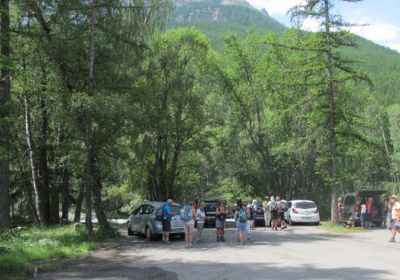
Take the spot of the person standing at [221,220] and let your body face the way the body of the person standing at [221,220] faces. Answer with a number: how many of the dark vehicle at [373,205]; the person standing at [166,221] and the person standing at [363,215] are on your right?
1

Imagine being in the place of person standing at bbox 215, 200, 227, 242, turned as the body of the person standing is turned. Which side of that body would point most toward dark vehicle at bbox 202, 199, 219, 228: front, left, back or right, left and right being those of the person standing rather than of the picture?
back

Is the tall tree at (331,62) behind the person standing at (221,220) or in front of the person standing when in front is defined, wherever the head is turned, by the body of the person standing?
behind

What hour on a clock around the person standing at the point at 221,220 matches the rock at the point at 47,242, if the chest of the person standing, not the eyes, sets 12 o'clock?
The rock is roughly at 2 o'clock from the person standing.

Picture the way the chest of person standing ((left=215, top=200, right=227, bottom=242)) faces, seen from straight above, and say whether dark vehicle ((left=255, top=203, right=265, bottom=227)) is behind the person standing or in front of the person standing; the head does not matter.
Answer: behind

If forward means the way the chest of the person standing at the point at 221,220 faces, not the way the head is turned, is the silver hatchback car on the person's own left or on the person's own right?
on the person's own right
